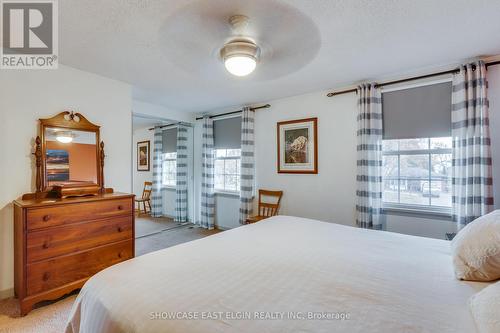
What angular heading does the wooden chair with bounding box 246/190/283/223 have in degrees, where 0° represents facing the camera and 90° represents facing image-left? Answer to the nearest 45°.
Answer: approximately 45°

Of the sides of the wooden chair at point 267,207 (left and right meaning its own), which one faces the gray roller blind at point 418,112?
left

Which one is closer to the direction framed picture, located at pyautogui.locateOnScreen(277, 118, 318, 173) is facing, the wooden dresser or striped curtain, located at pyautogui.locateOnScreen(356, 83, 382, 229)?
the wooden dresser

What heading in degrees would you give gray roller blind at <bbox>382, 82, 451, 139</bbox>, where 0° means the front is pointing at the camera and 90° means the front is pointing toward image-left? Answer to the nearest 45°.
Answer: approximately 45°

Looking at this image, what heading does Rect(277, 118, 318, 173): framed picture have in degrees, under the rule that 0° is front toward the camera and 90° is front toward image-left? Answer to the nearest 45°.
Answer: approximately 45°

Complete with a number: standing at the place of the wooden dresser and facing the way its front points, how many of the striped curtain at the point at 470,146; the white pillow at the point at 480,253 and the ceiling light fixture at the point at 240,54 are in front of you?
3

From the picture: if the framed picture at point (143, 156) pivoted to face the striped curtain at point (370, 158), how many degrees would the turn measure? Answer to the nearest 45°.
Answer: approximately 90° to its left
